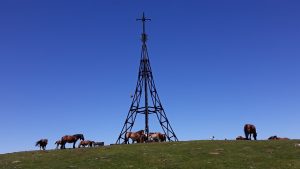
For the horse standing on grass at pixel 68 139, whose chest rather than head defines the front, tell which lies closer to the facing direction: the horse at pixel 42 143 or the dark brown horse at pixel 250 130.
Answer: the dark brown horse

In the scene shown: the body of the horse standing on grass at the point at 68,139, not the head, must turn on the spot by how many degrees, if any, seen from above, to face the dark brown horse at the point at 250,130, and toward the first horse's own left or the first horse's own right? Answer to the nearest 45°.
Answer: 0° — it already faces it

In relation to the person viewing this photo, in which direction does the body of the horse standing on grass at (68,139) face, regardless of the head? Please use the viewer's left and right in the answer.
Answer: facing to the right of the viewer

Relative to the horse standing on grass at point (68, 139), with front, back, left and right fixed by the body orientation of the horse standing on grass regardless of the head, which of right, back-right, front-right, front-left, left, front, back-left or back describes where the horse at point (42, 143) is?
back
